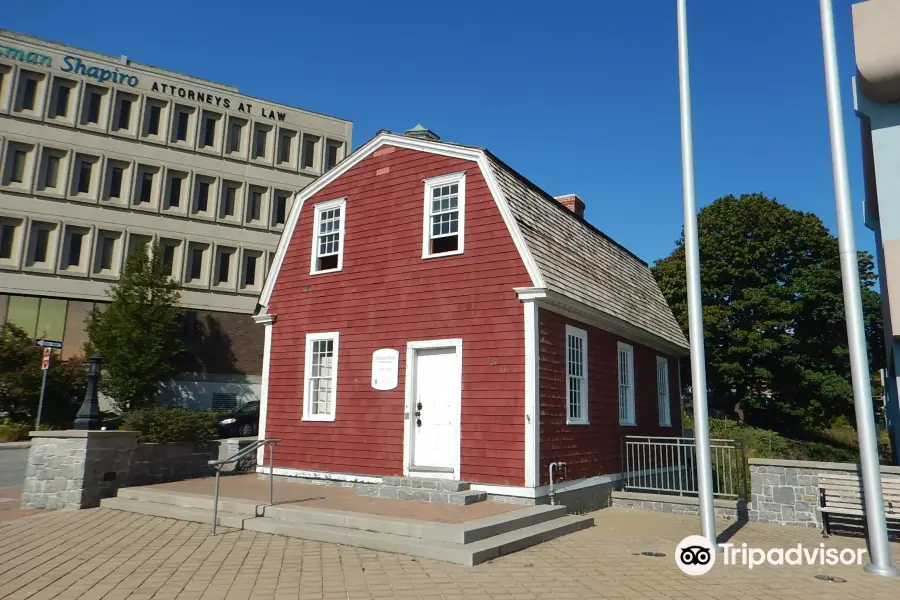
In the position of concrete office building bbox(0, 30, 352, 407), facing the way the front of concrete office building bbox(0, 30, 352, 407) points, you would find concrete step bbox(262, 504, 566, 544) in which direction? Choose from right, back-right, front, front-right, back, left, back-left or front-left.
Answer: front-right

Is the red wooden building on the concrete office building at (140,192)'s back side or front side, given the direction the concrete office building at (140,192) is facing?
on the front side

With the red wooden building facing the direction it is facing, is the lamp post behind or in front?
in front

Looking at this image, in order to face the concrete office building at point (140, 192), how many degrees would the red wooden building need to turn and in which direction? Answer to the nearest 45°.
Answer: approximately 90° to its right

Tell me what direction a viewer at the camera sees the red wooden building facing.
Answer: facing the viewer and to the left of the viewer

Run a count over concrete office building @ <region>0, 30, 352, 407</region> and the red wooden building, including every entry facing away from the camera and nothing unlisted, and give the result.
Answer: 0

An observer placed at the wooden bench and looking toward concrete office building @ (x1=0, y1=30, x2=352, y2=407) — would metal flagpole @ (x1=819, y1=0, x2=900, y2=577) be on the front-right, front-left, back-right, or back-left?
back-left

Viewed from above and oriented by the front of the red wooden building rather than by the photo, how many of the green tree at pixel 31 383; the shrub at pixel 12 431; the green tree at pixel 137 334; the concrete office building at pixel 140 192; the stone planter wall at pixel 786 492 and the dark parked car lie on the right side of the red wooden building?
5

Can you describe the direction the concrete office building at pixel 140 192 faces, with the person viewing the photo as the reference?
facing the viewer and to the right of the viewer

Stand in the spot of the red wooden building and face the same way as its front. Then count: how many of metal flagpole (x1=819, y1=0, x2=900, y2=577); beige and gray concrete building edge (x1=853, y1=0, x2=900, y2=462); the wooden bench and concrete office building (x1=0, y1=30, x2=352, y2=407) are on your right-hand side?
1

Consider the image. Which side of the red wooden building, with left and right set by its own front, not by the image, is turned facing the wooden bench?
left

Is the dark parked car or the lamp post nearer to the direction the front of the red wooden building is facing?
the lamp post

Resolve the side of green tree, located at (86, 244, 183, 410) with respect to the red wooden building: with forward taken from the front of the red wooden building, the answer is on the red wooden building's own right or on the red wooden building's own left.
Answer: on the red wooden building's own right

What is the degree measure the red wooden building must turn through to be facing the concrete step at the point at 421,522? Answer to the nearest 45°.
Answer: approximately 45° to its left

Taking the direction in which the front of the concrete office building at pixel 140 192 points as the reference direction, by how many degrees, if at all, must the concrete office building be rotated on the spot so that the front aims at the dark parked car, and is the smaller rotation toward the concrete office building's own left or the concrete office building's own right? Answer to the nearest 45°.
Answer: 0° — it already faces it

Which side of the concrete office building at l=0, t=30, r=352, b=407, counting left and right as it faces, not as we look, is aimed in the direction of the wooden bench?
front
